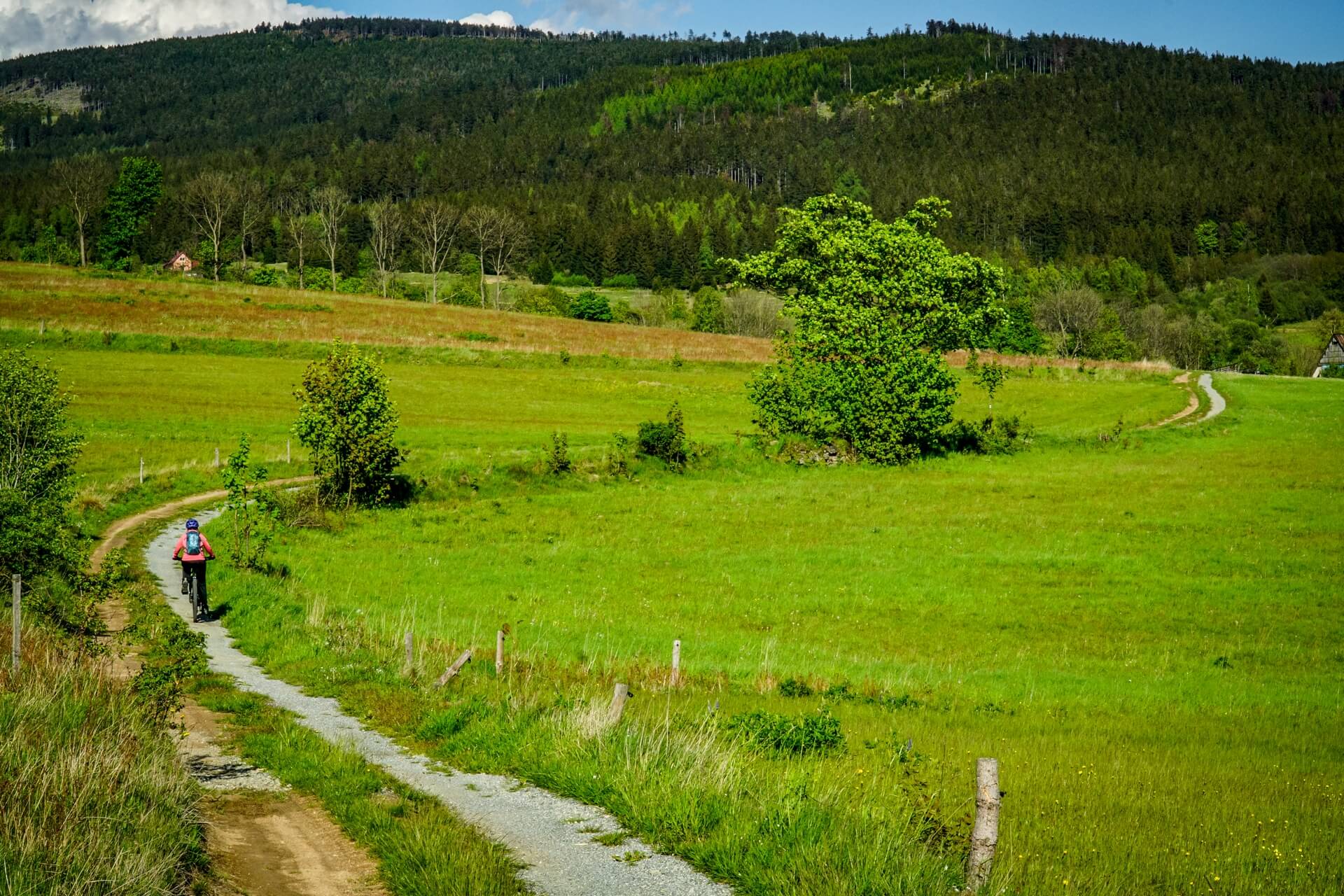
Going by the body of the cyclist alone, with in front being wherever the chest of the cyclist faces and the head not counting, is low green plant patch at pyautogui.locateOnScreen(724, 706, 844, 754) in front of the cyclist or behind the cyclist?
behind

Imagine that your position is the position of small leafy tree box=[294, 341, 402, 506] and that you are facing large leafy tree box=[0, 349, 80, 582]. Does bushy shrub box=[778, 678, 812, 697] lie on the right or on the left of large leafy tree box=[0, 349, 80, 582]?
left

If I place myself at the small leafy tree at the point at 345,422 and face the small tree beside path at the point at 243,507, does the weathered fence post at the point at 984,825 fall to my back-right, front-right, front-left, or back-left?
front-left

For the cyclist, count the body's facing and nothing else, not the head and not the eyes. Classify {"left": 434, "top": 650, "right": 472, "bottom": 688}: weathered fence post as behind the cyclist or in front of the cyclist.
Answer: behind

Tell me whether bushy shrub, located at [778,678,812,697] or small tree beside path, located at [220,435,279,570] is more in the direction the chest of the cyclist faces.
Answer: the small tree beside path

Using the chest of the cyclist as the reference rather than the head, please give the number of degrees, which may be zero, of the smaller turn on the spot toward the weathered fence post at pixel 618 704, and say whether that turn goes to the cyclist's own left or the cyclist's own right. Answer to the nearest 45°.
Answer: approximately 180°

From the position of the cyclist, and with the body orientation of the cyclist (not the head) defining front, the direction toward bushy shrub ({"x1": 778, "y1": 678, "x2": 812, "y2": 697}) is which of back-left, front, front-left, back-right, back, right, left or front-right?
back-right

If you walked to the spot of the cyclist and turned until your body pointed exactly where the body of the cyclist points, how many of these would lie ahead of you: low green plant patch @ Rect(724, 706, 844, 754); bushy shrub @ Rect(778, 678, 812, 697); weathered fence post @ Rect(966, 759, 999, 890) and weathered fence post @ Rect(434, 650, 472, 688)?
0

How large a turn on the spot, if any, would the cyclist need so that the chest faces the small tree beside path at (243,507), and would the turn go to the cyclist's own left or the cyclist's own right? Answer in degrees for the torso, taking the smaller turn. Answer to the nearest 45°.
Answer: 0° — they already face it

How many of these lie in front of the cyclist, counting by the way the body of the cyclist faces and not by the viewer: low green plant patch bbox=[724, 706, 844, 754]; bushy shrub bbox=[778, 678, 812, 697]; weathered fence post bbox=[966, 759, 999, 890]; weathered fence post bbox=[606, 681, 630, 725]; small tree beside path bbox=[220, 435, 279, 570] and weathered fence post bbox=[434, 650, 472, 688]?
1

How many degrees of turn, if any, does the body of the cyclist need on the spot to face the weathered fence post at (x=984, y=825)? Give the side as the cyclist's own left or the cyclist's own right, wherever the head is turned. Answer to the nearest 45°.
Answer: approximately 180°

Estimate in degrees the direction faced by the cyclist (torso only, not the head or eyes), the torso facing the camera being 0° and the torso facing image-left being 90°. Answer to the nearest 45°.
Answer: approximately 180°
